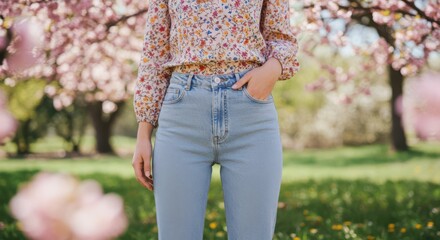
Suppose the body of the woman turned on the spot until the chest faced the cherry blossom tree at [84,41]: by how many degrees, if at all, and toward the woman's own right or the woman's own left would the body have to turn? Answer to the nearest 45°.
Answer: approximately 180°

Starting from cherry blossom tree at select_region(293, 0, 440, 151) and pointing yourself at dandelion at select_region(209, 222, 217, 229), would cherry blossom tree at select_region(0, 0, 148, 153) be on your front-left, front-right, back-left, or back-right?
front-right

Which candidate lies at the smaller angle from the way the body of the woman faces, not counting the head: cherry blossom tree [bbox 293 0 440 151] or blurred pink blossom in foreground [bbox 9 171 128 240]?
the blurred pink blossom in foreground

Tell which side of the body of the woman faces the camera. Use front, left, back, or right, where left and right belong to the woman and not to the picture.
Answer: front

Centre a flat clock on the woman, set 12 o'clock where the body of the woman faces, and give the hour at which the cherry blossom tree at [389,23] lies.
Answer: The cherry blossom tree is roughly at 7 o'clock from the woman.

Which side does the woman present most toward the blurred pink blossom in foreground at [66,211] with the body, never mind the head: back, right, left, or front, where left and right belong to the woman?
front

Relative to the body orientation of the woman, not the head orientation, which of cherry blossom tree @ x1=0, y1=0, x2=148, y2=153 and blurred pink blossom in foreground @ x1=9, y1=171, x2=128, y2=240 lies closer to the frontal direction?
the blurred pink blossom in foreground

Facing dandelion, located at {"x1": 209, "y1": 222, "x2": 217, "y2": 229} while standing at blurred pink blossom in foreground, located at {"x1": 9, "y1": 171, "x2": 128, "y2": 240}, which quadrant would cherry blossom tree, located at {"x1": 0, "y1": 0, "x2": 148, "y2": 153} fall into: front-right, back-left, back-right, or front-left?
front-left

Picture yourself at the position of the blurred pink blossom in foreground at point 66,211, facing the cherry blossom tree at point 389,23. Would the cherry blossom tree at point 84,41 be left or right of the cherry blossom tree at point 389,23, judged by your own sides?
left
